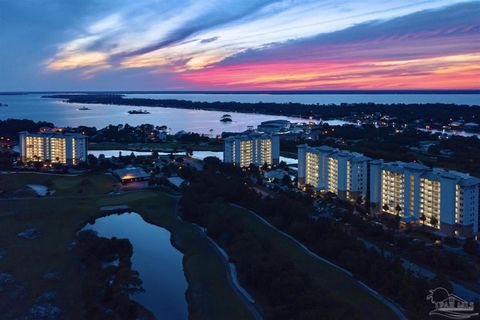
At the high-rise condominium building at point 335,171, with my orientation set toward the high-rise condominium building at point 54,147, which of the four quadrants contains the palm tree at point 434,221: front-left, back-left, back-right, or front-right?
back-left

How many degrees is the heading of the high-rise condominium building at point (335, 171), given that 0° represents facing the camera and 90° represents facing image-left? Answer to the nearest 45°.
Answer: approximately 45°

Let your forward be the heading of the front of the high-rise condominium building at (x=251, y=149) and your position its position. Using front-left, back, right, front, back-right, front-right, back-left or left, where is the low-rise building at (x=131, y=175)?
front-right

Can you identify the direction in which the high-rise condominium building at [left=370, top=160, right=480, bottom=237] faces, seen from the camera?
facing the viewer and to the left of the viewer

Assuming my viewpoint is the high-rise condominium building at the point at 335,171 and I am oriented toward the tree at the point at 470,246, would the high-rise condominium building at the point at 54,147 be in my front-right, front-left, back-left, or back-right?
back-right

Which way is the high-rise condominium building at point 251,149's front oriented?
toward the camera

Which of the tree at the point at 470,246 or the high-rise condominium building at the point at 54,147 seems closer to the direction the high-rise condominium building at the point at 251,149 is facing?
the tree

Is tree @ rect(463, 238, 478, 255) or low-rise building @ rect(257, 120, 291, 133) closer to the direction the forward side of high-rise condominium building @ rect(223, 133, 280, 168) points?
the tree

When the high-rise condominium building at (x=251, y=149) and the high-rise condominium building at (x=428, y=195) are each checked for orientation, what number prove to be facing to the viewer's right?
0
